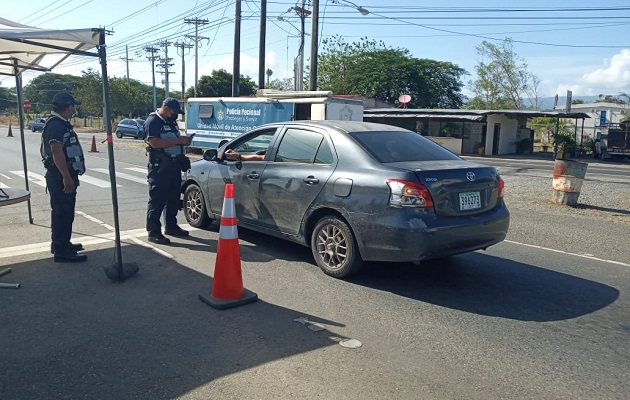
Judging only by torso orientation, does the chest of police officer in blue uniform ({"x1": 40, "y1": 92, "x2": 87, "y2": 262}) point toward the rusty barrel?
yes

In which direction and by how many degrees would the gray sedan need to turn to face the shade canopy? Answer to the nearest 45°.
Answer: approximately 45° to its left

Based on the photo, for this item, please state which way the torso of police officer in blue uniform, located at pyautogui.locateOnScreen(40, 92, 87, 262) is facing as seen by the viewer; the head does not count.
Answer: to the viewer's right

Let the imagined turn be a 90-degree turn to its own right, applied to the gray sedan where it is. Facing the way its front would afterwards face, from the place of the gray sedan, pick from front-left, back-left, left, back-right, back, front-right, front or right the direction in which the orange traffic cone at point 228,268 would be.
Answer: back

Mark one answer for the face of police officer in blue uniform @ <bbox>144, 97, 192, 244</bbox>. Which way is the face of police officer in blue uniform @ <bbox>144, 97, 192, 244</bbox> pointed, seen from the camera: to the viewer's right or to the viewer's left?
to the viewer's right

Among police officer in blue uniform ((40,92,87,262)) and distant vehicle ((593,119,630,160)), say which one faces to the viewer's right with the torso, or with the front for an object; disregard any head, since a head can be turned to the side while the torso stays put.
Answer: the police officer in blue uniform

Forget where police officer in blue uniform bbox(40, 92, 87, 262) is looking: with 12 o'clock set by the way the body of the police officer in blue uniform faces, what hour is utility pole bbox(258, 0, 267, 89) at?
The utility pole is roughly at 10 o'clock from the police officer in blue uniform.

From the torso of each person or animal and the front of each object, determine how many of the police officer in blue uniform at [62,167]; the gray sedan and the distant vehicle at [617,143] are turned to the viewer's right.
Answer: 1

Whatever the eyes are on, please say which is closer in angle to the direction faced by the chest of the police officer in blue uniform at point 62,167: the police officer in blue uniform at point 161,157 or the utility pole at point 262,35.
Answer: the police officer in blue uniform

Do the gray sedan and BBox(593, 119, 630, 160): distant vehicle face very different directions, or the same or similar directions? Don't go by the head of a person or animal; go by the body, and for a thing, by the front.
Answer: same or similar directions

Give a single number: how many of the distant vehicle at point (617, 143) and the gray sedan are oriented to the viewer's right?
0

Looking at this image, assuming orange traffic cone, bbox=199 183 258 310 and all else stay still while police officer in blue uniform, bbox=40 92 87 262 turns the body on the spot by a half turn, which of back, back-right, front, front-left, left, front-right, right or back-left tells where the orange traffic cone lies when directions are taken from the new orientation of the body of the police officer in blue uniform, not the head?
back-left

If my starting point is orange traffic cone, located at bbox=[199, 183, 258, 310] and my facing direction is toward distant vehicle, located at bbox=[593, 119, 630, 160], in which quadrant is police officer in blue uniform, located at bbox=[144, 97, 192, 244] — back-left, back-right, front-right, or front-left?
front-left
